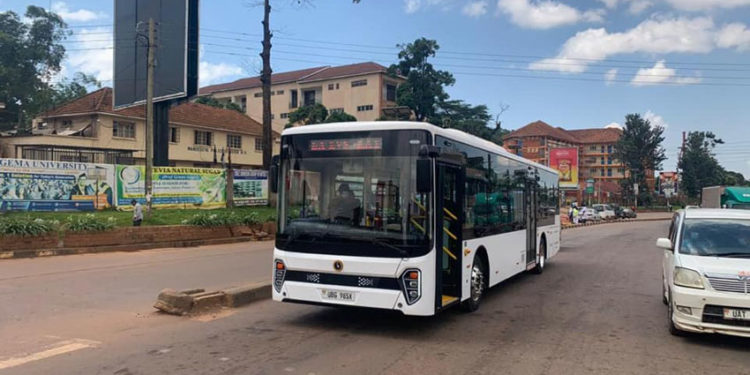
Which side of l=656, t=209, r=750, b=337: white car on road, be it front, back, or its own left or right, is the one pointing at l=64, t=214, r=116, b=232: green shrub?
right

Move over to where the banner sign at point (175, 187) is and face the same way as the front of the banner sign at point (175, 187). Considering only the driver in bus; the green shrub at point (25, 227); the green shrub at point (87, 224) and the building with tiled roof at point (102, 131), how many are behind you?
1

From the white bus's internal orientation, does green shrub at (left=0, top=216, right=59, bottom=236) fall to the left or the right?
on its right

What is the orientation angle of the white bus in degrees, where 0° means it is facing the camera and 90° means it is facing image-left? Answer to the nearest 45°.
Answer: approximately 45°

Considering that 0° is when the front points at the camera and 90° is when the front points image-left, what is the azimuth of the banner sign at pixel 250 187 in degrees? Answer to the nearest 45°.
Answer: approximately 0°

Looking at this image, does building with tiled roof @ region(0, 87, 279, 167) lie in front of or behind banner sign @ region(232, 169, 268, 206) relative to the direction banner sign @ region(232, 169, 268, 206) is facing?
behind

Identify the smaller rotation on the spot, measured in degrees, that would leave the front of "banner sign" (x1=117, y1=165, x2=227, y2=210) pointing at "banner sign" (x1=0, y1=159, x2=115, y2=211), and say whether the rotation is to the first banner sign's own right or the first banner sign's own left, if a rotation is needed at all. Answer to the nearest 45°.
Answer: approximately 45° to the first banner sign's own right

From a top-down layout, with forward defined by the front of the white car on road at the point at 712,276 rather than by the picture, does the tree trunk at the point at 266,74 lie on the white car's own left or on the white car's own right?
on the white car's own right

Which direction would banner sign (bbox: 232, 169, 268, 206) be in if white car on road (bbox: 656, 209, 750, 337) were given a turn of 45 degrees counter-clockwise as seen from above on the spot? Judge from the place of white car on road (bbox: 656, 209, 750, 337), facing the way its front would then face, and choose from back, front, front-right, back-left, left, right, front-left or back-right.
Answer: back

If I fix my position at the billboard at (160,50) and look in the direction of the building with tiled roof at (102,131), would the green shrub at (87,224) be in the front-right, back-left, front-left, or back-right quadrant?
back-left
